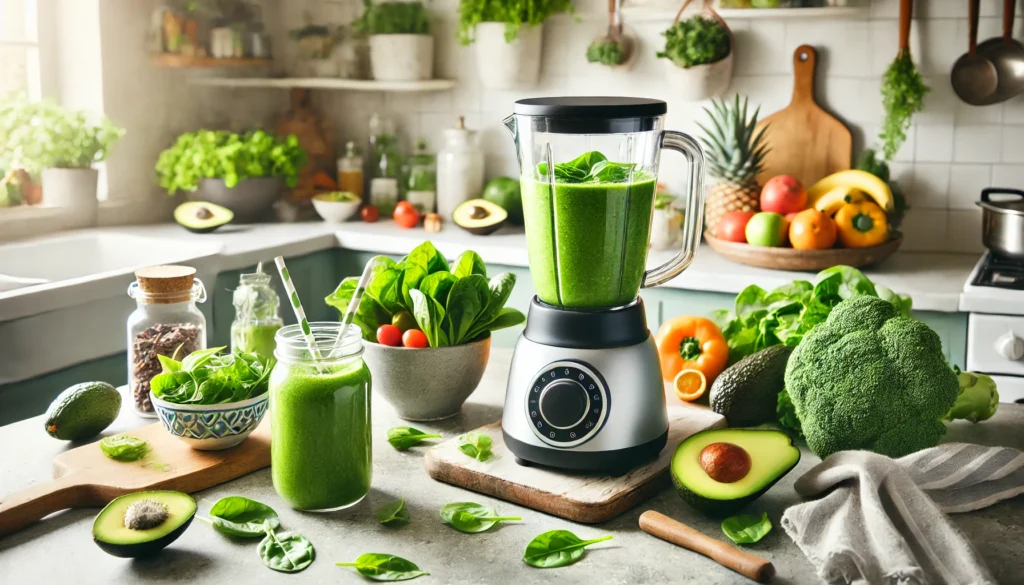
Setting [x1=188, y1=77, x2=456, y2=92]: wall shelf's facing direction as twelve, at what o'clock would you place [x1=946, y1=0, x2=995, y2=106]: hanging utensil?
The hanging utensil is roughly at 10 o'clock from the wall shelf.

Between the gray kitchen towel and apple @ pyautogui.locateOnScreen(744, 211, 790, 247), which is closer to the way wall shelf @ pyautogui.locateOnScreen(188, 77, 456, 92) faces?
the gray kitchen towel

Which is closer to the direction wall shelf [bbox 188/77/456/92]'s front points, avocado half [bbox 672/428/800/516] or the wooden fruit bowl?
the avocado half

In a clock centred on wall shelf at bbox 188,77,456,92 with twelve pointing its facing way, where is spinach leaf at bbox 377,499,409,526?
The spinach leaf is roughly at 12 o'clock from the wall shelf.

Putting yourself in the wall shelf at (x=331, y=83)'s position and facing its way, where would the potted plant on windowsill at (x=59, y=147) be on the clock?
The potted plant on windowsill is roughly at 2 o'clock from the wall shelf.

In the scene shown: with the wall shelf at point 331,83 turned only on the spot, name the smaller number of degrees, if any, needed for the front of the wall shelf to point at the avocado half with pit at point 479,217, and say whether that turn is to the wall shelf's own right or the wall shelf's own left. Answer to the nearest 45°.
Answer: approximately 45° to the wall shelf's own left

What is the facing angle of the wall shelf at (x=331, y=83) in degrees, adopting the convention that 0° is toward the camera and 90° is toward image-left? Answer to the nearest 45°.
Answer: approximately 0°
